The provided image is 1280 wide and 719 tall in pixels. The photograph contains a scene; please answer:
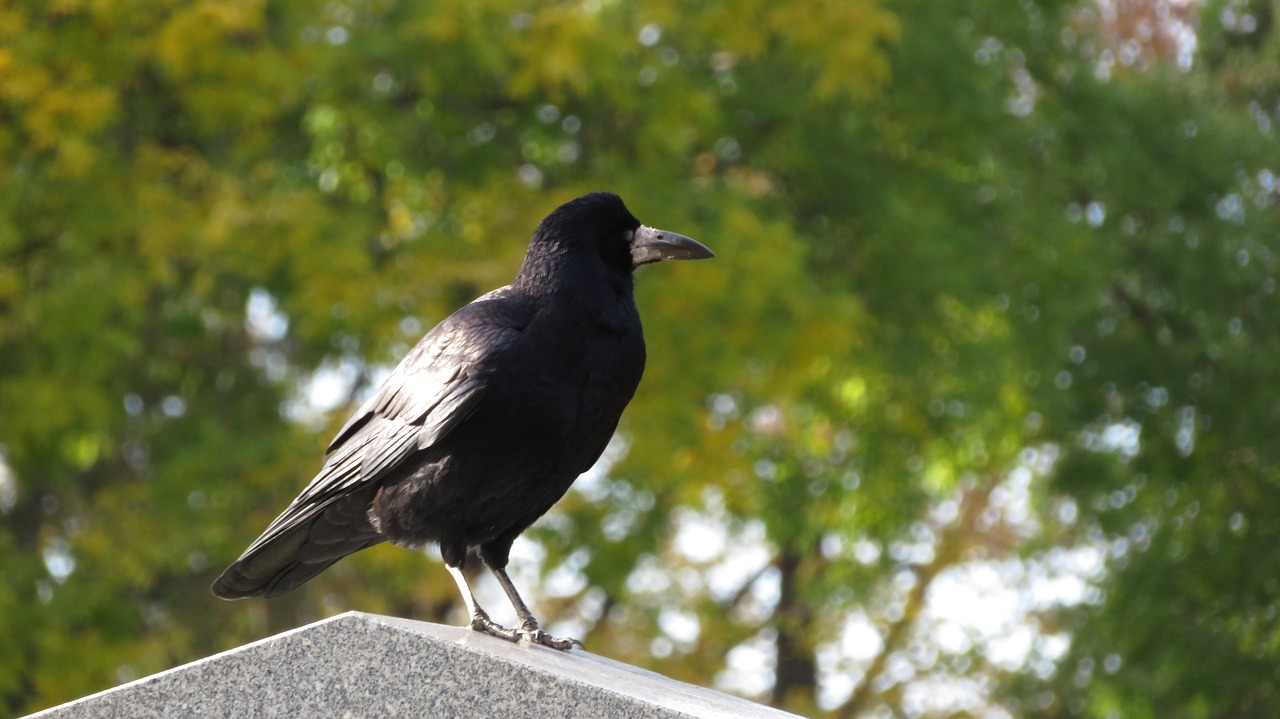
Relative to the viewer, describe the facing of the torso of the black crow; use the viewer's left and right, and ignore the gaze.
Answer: facing to the right of the viewer
